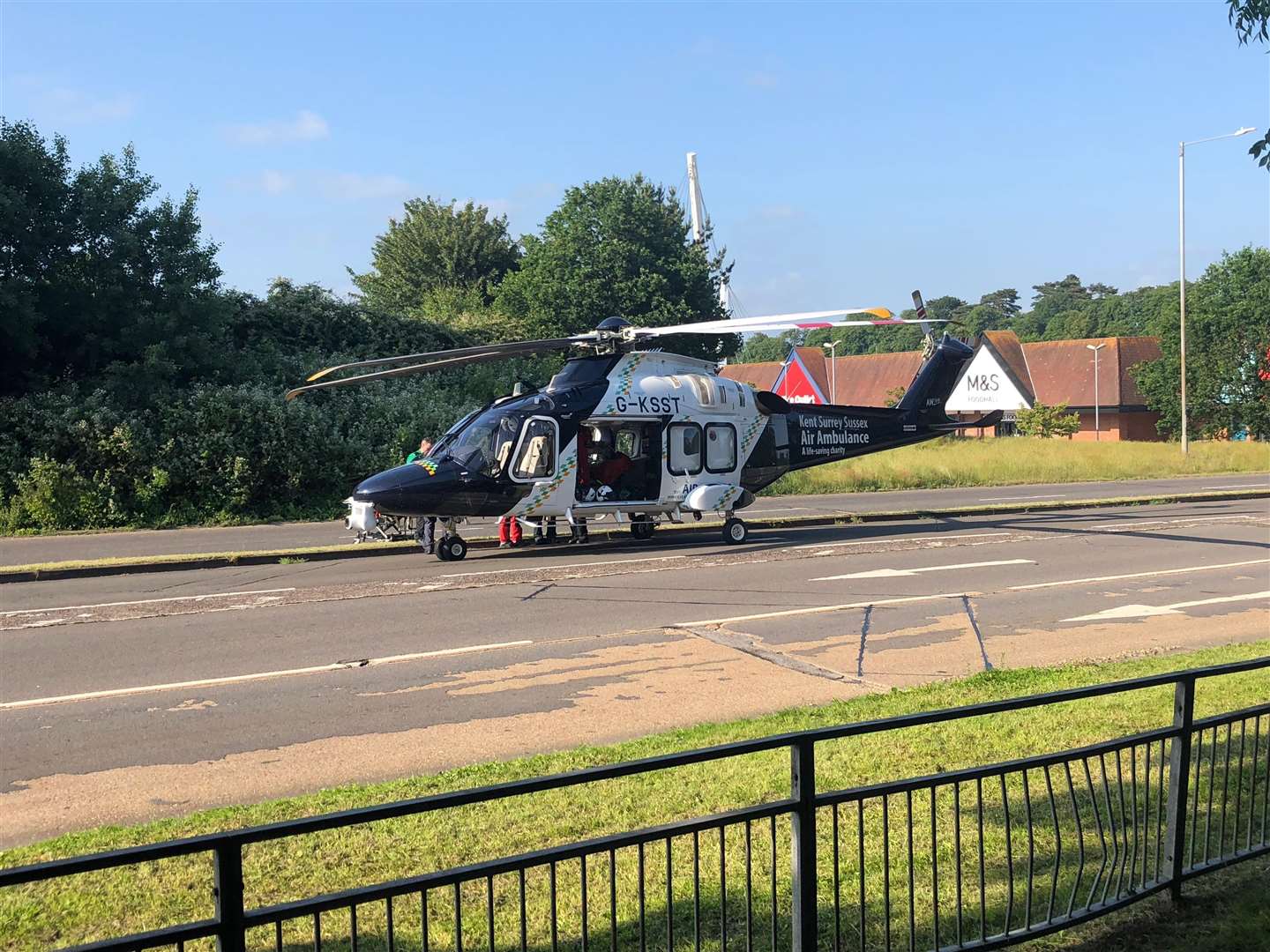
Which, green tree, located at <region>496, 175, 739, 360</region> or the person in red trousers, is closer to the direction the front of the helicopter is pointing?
the person in red trousers

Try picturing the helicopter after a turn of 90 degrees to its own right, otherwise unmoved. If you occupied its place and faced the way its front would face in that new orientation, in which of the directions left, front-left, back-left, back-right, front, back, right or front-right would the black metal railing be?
back-left

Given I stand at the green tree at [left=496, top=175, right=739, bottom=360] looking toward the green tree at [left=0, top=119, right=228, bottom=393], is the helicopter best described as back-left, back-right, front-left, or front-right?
front-left

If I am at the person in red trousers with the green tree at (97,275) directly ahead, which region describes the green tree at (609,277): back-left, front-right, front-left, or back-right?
front-right

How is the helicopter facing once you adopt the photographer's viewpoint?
facing the viewer and to the left of the viewer

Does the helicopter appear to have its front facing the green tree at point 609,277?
no

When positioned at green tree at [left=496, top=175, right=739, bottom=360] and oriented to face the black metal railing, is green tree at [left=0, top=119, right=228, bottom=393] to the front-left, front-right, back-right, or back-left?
front-right

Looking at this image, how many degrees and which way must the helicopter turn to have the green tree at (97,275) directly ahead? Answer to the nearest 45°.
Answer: approximately 90° to its right
